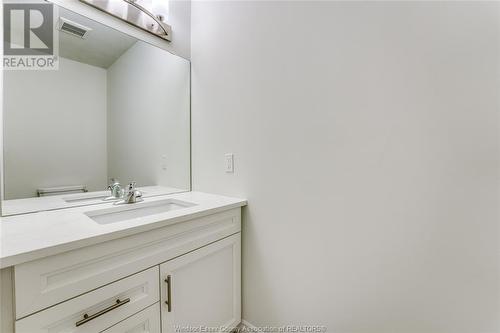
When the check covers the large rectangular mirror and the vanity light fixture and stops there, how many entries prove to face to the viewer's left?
0

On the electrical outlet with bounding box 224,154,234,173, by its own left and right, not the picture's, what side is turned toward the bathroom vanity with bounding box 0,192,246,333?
front

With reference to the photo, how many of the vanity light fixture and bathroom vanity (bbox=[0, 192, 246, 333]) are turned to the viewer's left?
0

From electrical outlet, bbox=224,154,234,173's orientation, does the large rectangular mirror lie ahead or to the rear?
ahead
